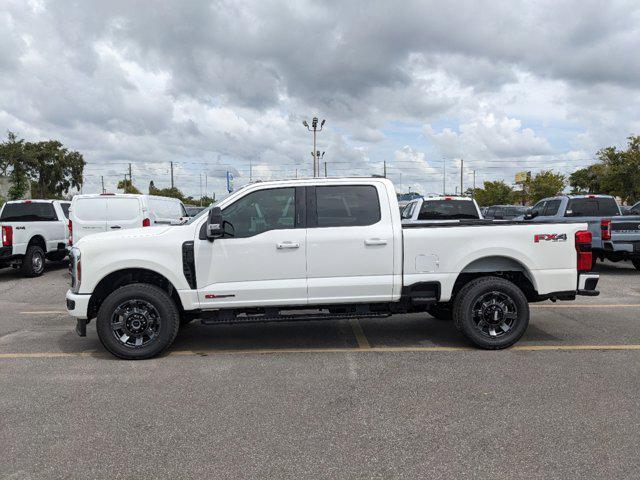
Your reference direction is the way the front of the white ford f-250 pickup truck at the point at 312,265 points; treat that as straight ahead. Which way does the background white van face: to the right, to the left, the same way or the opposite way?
to the right

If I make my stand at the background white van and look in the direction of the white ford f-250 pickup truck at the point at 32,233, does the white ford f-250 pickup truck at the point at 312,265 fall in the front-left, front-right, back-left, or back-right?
back-left

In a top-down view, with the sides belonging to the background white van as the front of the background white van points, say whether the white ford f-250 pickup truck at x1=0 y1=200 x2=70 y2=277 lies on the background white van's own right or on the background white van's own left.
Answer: on the background white van's own left

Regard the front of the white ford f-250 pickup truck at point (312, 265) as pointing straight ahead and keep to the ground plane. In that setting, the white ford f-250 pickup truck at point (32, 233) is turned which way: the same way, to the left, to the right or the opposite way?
to the right

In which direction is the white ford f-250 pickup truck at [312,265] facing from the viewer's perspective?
to the viewer's left

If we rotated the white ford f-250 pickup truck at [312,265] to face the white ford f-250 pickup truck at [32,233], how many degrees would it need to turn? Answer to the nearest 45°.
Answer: approximately 45° to its right

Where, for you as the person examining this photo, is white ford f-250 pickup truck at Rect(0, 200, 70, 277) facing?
facing away from the viewer and to the right of the viewer

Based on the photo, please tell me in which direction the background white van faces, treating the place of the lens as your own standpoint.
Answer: facing away from the viewer and to the right of the viewer

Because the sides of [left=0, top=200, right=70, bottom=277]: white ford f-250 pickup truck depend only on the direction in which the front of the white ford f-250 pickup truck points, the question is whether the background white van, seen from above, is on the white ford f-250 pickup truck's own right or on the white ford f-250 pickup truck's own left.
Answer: on the white ford f-250 pickup truck's own right

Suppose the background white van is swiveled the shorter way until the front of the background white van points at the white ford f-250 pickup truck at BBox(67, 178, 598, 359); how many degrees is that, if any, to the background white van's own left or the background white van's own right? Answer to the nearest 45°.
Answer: approximately 135° to the background white van's own right

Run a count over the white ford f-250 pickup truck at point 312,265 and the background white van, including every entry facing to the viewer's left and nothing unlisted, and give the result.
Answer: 1
